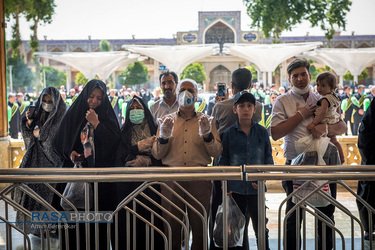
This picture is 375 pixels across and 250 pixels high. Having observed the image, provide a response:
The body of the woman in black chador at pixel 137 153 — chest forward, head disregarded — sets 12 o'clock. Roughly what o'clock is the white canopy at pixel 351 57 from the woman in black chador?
The white canopy is roughly at 7 o'clock from the woman in black chador.

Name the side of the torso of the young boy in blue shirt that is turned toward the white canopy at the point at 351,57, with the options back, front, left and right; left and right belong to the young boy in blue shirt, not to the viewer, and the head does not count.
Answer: back

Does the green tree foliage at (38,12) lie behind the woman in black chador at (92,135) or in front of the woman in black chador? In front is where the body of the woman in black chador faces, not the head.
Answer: behind

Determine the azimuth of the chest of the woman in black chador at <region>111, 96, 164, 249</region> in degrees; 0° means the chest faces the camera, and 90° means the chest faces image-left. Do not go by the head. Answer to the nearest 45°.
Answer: approximately 0°

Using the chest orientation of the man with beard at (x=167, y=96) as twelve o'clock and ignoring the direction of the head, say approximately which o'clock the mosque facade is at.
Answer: The mosque facade is roughly at 6 o'clock from the man with beard.
